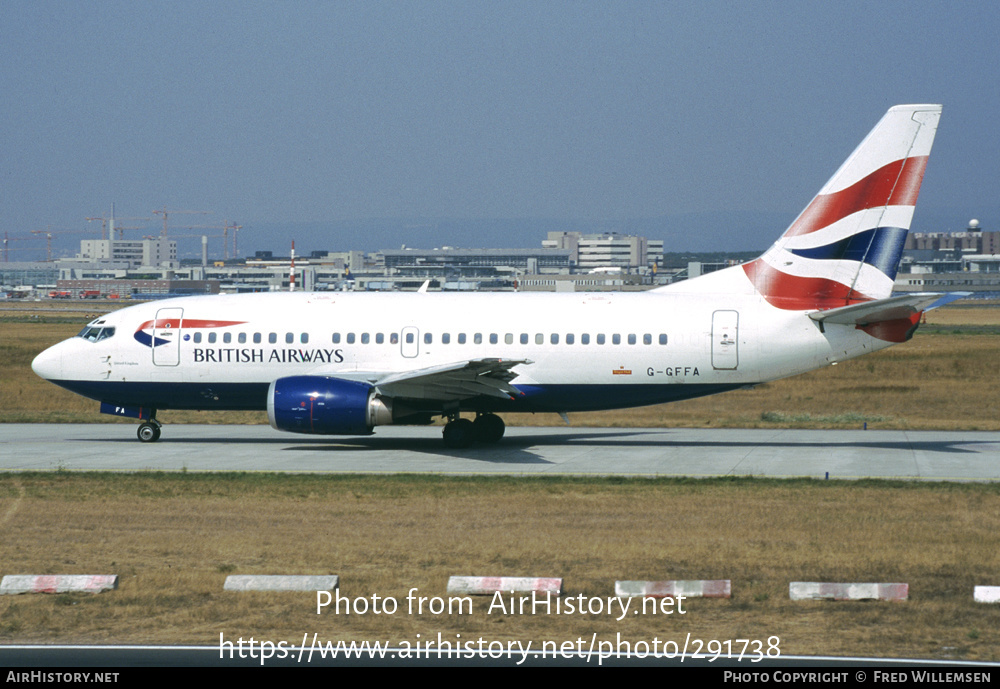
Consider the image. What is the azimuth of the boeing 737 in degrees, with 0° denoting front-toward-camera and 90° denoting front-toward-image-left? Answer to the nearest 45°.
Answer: approximately 90°
